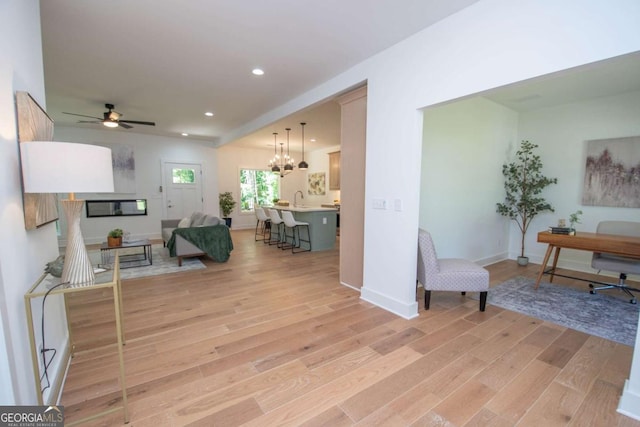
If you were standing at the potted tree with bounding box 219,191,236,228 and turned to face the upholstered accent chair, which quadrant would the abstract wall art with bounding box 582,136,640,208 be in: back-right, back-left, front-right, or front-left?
front-left

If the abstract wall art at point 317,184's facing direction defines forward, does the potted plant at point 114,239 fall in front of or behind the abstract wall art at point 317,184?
in front

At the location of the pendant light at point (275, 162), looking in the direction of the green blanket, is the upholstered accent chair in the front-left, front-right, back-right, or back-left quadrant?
front-left

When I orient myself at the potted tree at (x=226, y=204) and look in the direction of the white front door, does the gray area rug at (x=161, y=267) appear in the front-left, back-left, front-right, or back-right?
front-left

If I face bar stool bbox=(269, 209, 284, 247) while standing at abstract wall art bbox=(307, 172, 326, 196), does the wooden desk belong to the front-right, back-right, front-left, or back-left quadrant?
front-left

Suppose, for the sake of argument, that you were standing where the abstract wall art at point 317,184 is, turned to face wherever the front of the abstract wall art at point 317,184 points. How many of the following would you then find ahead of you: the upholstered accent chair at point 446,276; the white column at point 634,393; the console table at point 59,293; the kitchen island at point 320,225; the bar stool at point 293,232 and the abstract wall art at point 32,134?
6

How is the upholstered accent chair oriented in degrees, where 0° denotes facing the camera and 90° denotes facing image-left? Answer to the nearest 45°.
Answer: approximately 270°

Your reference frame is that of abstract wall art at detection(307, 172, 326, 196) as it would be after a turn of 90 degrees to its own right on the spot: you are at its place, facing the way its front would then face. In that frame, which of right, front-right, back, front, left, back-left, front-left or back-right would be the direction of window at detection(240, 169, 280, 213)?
front

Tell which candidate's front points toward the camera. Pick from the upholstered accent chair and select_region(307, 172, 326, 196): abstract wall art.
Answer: the abstract wall art

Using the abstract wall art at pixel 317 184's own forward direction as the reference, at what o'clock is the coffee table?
The coffee table is roughly at 1 o'clock from the abstract wall art.

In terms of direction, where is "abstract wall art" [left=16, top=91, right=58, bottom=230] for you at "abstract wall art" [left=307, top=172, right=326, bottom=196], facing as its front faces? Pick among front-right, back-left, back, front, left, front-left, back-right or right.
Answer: front

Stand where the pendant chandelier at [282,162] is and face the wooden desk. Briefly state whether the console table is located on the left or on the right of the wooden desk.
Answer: right

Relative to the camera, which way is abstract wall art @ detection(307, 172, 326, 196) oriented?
toward the camera
